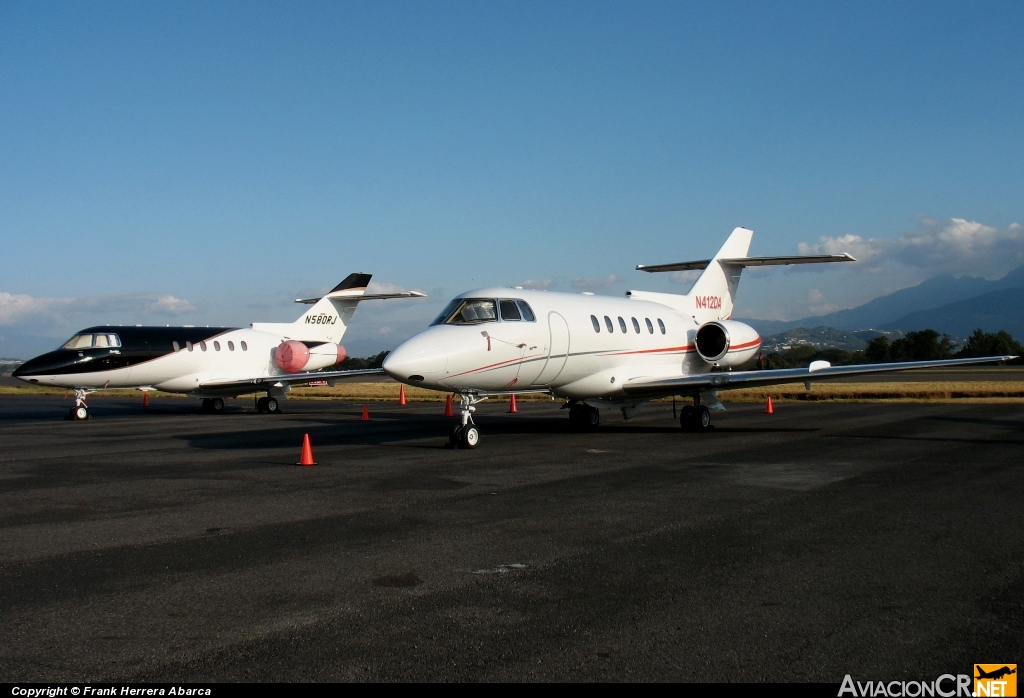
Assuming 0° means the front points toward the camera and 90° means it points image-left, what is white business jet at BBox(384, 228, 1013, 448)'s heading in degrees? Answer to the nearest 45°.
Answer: approximately 45°

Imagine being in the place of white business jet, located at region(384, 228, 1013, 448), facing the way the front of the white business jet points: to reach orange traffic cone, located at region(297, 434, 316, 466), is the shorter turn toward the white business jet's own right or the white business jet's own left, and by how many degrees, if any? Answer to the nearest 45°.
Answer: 0° — it already faces it

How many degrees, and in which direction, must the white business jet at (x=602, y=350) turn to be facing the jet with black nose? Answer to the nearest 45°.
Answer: approximately 90° to its right

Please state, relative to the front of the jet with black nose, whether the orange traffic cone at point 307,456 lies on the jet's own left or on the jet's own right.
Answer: on the jet's own left

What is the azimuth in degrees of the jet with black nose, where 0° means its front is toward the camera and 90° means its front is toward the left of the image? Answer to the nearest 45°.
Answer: approximately 45°

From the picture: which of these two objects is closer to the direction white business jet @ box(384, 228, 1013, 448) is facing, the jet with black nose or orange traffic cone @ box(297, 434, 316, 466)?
the orange traffic cone
